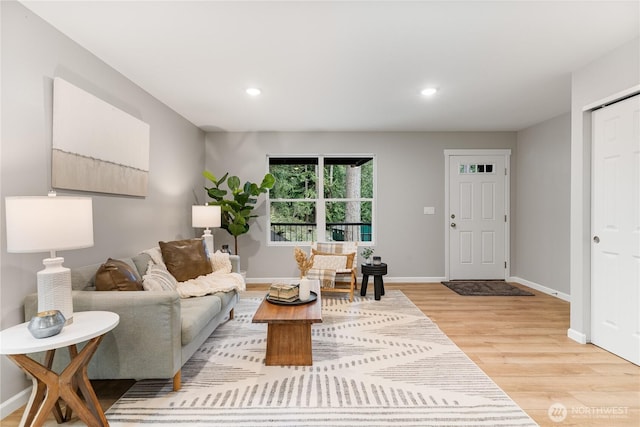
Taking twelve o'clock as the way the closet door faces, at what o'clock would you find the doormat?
The doormat is roughly at 3 o'clock from the closet door.

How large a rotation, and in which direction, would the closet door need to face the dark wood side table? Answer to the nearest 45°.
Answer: approximately 45° to its right

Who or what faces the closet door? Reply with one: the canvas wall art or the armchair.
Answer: the canvas wall art

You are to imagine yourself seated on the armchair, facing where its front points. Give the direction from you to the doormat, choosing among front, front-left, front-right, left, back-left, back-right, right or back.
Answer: back-left

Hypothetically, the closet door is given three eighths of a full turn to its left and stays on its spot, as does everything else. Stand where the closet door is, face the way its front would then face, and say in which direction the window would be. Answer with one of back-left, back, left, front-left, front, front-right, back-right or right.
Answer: back

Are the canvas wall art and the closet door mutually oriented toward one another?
yes

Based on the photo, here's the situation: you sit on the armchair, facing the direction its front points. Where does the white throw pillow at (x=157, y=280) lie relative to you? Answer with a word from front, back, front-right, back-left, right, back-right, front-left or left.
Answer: front

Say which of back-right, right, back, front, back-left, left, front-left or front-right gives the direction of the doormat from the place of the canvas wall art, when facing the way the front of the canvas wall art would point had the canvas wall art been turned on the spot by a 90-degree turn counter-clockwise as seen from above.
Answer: front-right

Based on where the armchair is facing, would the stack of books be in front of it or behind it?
in front

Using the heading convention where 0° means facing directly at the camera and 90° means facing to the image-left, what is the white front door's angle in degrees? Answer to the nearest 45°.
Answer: approximately 0°

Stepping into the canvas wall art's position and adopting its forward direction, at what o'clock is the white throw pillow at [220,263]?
The white throw pillow is roughly at 10 o'clock from the canvas wall art.

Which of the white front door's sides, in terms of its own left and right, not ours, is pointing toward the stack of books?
front

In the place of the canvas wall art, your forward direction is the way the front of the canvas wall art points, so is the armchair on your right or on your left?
on your left

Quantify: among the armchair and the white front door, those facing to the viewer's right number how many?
0

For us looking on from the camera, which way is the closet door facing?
facing the viewer and to the left of the viewer

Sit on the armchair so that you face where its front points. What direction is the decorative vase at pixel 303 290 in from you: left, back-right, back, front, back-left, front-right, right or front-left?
front-left

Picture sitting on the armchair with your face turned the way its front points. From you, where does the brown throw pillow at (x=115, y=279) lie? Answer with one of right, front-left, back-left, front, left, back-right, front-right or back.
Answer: front

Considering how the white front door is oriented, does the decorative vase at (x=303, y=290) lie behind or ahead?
ahead

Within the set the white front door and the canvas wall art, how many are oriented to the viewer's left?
0
